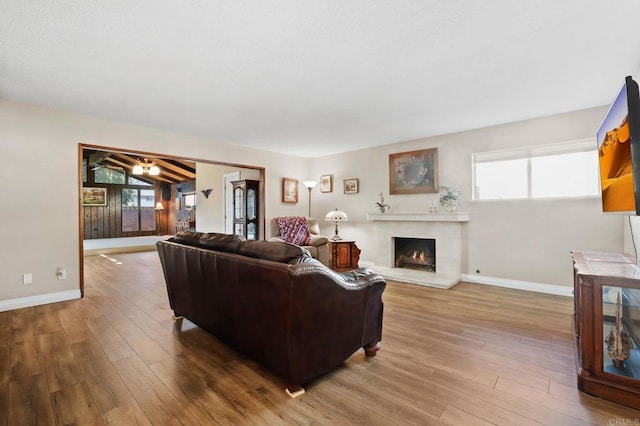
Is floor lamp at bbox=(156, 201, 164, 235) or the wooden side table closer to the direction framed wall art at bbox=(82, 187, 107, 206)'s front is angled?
the wooden side table

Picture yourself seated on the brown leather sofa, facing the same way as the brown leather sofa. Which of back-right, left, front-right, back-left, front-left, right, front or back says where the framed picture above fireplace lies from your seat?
front

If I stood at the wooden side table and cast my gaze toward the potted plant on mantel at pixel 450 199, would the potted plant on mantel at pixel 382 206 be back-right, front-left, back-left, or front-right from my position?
front-left

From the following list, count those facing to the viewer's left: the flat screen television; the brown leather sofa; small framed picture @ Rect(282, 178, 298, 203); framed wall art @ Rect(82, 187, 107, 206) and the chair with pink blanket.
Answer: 1

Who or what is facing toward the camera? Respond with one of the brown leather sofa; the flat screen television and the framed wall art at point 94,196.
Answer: the framed wall art

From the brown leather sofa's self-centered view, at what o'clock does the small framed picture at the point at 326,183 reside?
The small framed picture is roughly at 11 o'clock from the brown leather sofa.

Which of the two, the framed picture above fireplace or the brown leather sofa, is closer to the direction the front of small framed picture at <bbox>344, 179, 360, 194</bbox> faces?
the brown leather sofa

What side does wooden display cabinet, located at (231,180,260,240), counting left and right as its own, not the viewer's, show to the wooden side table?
left

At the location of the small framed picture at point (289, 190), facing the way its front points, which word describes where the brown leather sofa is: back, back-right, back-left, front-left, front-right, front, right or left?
front-right

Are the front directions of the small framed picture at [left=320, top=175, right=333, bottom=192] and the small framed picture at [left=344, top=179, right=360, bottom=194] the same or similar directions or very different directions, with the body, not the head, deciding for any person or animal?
same or similar directions

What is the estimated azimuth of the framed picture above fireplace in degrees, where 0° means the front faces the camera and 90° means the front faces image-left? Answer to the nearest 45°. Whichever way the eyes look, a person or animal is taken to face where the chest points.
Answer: approximately 45°

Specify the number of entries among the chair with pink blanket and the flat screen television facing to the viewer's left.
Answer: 1

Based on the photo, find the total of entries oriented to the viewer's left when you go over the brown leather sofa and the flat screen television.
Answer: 1

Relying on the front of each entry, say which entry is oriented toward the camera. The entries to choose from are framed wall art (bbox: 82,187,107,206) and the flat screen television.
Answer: the framed wall art

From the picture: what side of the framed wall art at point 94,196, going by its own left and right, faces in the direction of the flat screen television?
front

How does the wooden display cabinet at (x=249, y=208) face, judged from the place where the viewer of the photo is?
facing the viewer and to the left of the viewer

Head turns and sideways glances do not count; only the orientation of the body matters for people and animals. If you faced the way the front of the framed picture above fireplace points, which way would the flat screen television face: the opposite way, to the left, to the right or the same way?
to the right
